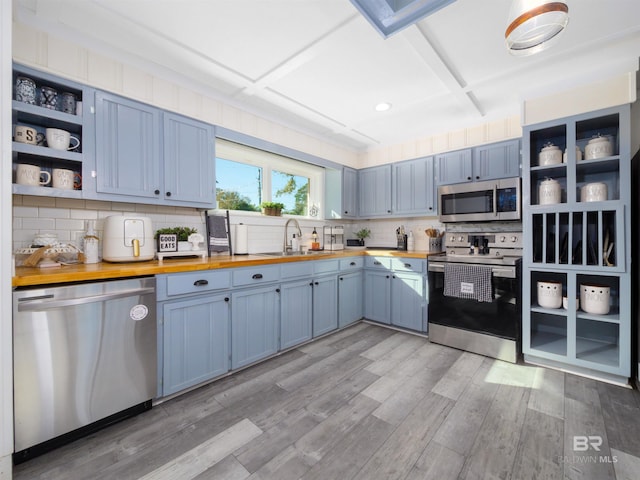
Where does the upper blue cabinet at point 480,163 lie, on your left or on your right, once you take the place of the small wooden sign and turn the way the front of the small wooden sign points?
on your left

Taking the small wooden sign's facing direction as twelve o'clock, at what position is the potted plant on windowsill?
The potted plant on windowsill is roughly at 8 o'clock from the small wooden sign.

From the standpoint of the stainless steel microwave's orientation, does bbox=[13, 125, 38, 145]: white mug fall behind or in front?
in front

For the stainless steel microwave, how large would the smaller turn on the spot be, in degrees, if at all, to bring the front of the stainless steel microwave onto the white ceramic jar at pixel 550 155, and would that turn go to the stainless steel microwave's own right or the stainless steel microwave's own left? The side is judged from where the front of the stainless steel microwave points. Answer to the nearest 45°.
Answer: approximately 45° to the stainless steel microwave's own left

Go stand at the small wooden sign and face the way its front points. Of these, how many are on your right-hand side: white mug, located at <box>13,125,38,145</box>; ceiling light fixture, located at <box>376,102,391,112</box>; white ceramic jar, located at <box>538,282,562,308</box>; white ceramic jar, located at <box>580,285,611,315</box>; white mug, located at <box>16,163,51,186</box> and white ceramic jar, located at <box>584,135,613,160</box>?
2

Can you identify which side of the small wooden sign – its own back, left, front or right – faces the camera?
front

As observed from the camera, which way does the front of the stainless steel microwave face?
facing the viewer

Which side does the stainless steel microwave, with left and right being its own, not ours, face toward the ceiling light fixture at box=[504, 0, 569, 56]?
front

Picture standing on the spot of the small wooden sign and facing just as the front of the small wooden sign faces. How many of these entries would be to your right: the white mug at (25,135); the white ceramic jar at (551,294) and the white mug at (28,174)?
2

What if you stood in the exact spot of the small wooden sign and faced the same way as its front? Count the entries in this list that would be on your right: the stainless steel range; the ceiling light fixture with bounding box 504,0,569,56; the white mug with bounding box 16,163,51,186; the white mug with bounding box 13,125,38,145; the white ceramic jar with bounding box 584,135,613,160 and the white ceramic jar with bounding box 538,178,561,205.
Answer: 2

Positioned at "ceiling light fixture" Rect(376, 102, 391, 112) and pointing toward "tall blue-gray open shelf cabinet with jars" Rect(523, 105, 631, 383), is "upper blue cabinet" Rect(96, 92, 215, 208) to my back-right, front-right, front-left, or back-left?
back-right

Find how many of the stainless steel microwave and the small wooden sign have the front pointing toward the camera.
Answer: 2

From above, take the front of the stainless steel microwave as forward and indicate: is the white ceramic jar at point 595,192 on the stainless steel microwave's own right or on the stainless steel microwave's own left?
on the stainless steel microwave's own left
